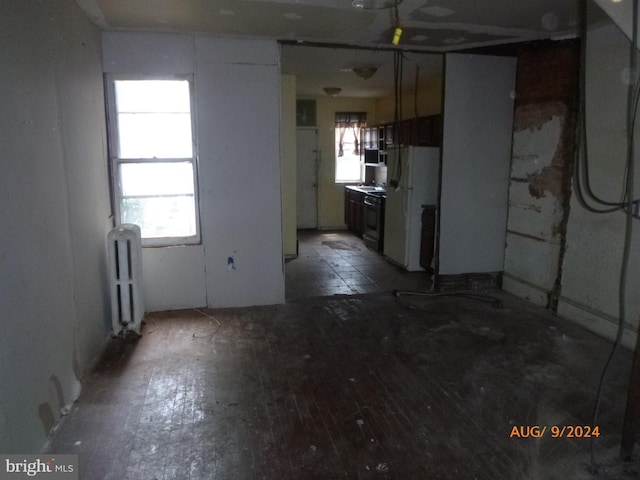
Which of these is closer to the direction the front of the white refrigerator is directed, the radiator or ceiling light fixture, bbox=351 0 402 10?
the radiator

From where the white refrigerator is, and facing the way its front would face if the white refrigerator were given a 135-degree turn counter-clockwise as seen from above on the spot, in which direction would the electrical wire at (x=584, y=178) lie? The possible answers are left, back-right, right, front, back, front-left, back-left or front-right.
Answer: front-right

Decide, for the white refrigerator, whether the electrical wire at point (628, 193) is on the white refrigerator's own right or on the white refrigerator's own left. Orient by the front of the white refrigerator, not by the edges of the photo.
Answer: on the white refrigerator's own left

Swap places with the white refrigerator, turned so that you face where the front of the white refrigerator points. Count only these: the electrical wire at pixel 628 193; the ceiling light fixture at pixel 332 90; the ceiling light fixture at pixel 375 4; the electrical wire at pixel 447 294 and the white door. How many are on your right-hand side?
2

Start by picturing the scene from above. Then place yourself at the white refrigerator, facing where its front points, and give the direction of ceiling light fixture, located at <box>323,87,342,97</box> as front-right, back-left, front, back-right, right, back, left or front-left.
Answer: right

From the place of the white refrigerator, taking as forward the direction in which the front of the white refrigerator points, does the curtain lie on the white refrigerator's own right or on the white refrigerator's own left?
on the white refrigerator's own right

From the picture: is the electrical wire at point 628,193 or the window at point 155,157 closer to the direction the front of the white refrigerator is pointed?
the window

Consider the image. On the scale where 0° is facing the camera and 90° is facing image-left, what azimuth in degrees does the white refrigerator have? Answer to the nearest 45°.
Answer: approximately 45°

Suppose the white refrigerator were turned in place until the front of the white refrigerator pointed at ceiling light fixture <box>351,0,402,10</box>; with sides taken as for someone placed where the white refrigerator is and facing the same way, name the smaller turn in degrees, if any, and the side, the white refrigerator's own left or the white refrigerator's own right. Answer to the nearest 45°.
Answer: approximately 45° to the white refrigerator's own left

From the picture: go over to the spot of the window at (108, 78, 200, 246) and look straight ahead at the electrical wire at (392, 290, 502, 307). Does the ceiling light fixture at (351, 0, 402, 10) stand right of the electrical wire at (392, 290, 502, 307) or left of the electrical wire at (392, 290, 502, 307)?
right

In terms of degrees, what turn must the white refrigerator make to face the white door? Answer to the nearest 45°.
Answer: approximately 90° to its right

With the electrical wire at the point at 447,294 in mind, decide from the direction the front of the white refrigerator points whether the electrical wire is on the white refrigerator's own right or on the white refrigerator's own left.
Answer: on the white refrigerator's own left
